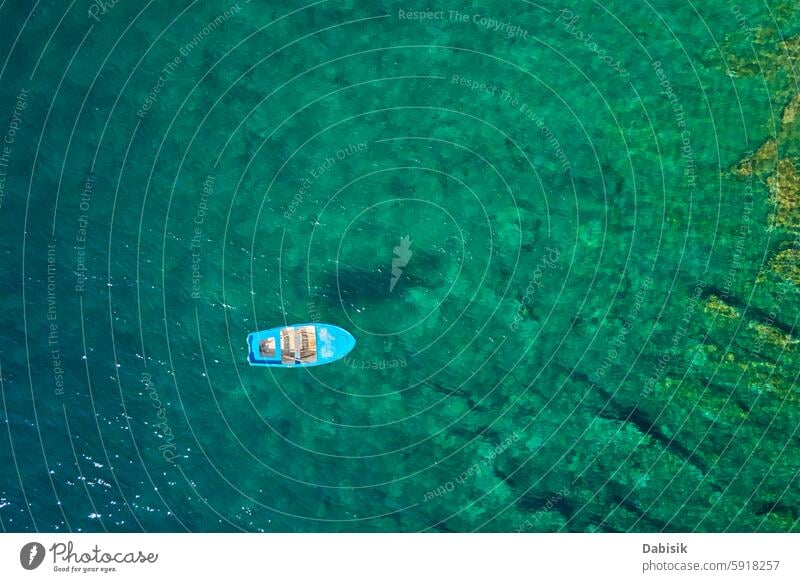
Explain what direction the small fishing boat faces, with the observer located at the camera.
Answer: facing to the right of the viewer
